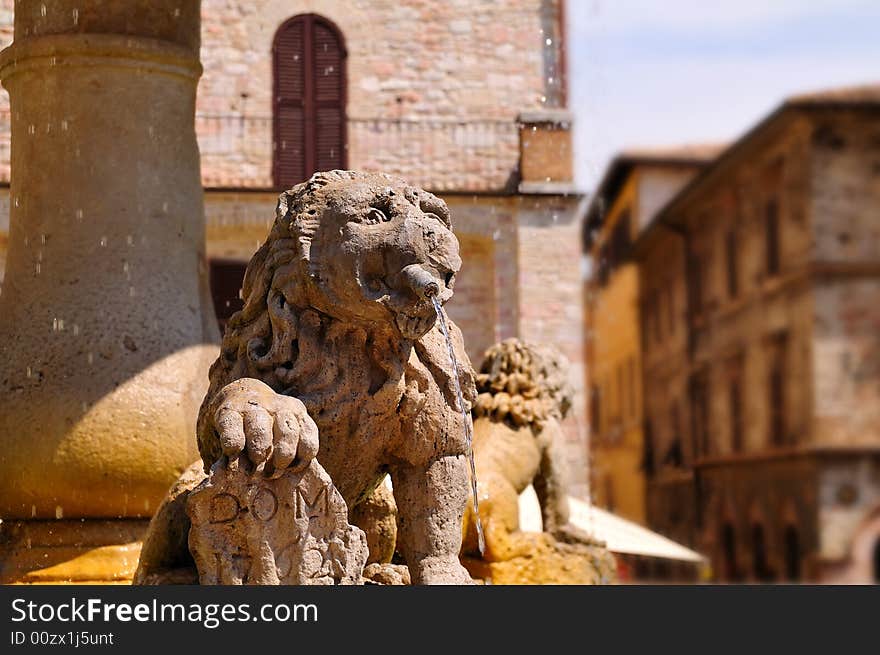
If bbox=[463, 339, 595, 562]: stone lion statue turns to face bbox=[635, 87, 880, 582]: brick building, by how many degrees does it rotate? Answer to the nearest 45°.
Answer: approximately 45° to its left

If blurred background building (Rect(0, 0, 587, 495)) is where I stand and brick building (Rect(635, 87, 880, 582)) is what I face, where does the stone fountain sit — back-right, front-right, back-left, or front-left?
back-right

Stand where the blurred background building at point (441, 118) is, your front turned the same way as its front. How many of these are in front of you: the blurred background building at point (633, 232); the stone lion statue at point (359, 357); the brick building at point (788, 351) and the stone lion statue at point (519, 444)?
2

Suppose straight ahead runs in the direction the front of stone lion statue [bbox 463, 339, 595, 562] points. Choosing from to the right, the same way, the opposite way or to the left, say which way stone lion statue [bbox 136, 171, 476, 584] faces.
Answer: to the right

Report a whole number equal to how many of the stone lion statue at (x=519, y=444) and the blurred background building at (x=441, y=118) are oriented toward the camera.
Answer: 1

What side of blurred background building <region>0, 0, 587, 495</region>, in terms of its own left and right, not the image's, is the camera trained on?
front

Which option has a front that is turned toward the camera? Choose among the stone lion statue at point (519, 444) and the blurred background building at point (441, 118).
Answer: the blurred background building

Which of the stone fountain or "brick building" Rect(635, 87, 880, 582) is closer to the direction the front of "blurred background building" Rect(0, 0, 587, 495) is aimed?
the stone fountain

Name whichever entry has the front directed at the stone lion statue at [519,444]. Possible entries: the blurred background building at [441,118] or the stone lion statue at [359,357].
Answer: the blurred background building

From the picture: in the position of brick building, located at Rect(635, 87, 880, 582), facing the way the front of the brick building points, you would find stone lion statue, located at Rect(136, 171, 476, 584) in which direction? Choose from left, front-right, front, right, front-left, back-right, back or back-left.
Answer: front-left

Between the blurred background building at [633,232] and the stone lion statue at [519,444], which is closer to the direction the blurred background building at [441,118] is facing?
the stone lion statue

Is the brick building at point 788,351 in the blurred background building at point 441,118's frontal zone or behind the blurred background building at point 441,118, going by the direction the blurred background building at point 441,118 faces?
behind

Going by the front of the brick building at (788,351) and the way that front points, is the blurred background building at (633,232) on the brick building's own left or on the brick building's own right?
on the brick building's own right

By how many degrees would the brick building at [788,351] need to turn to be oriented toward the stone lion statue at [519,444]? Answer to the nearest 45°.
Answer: approximately 45° to its left

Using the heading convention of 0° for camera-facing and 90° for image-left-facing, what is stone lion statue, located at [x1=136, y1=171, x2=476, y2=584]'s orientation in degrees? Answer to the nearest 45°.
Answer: approximately 315°

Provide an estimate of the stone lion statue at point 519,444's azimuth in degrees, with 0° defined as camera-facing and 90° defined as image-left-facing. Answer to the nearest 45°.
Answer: approximately 225°

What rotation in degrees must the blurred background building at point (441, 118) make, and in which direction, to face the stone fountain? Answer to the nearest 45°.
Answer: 0° — it already faces it

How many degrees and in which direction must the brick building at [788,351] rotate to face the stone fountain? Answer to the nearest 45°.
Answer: approximately 45° to its left

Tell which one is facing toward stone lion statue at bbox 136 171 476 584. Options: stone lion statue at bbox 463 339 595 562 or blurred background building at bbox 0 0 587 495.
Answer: the blurred background building

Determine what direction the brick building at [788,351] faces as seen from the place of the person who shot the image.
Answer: facing the viewer and to the left of the viewer
